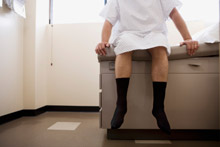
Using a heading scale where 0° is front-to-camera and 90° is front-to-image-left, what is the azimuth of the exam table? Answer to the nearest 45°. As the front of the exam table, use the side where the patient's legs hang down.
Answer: approximately 0°

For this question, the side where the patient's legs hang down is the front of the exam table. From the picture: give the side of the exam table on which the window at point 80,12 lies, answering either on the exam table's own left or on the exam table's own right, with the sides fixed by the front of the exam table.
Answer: on the exam table's own right
